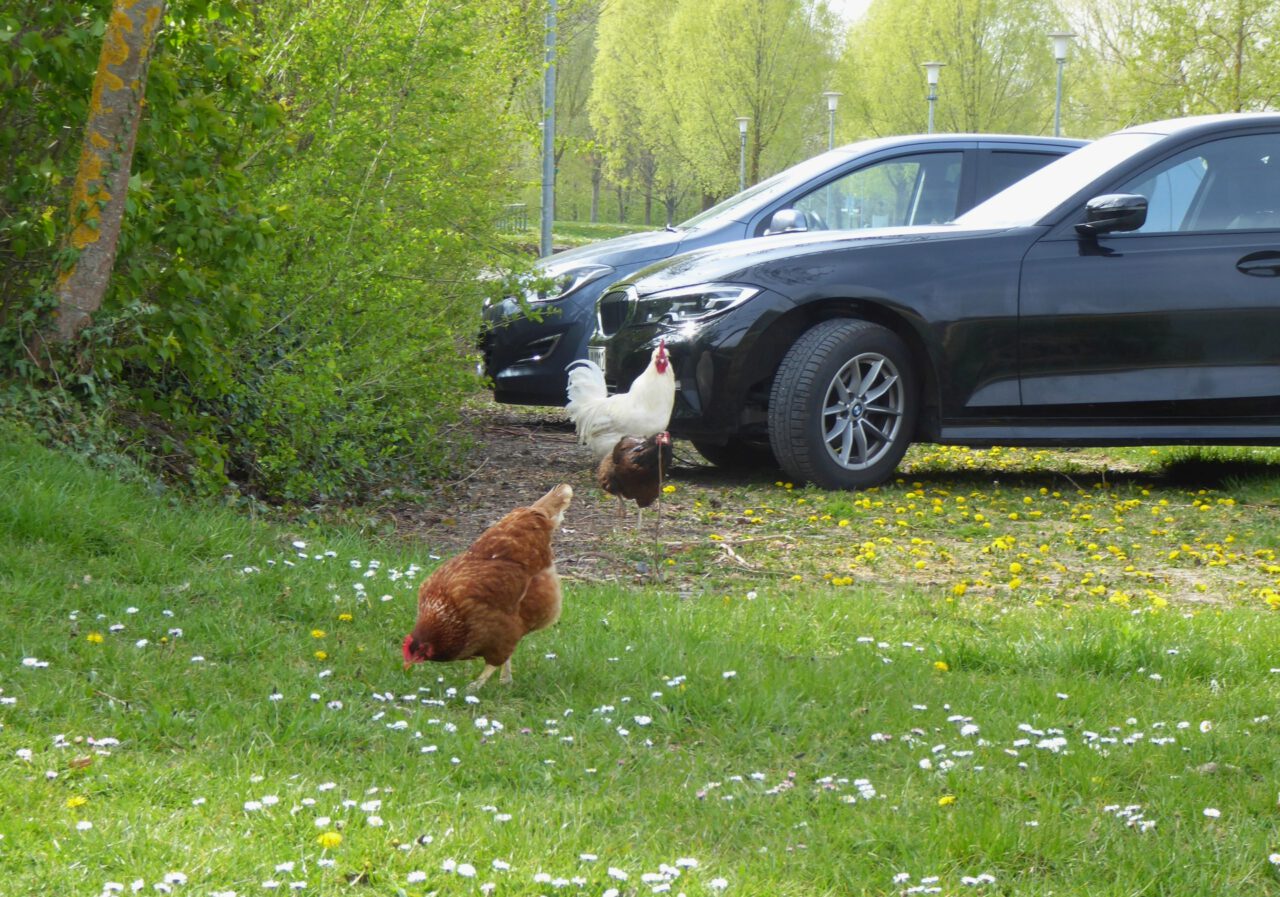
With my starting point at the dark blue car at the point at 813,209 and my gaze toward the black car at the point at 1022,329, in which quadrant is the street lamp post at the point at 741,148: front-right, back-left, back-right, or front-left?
back-left

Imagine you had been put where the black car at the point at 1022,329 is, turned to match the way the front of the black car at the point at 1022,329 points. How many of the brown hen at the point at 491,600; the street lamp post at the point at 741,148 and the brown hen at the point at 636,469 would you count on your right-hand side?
1

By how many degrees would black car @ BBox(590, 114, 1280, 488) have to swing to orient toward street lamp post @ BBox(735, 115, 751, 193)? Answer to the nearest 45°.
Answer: approximately 90° to its right

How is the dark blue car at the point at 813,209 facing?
to the viewer's left

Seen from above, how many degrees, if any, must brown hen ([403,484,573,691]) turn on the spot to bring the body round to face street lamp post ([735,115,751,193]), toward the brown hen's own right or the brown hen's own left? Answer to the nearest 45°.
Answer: approximately 135° to the brown hen's own right

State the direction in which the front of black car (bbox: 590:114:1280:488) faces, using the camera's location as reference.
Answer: facing to the left of the viewer

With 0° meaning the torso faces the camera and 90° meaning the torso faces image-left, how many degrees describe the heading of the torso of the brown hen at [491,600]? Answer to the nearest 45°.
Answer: approximately 45°

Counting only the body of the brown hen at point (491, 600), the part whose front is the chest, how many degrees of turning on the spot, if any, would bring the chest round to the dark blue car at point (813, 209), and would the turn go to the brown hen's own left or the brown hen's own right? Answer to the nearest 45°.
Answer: approximately 135° to the brown hen's own right

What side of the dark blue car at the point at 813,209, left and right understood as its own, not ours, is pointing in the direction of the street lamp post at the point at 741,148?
right

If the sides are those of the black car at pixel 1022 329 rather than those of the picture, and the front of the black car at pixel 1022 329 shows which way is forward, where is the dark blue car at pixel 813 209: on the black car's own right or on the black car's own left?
on the black car's own right

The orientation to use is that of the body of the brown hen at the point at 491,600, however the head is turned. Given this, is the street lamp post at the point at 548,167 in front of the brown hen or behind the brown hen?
behind

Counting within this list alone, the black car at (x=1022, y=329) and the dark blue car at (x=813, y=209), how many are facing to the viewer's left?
2
